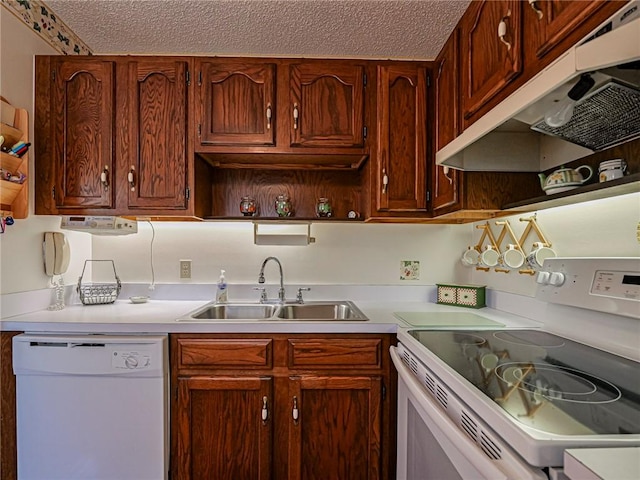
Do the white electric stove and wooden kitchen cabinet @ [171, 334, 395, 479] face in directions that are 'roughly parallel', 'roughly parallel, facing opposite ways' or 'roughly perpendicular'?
roughly perpendicular

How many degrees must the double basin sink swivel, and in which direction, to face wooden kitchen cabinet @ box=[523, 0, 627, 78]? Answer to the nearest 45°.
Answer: approximately 45° to its left

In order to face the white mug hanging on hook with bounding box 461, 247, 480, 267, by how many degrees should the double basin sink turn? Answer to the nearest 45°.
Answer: approximately 90° to its left

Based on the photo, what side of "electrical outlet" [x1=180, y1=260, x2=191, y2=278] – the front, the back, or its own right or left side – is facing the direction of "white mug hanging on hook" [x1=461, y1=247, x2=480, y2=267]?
left

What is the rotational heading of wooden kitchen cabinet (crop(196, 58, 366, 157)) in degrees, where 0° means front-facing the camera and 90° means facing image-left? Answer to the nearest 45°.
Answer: approximately 0°
